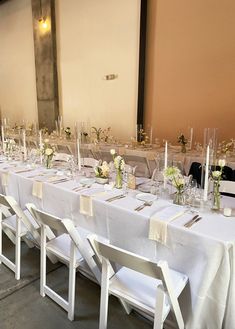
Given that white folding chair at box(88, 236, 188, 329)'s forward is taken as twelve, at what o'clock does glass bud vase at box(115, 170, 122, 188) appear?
The glass bud vase is roughly at 10 o'clock from the white folding chair.

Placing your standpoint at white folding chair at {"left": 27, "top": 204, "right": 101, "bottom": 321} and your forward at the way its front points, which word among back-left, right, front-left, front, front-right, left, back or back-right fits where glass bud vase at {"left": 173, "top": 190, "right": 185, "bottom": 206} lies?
front-right

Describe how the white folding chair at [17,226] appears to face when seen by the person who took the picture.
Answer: facing away from the viewer and to the right of the viewer

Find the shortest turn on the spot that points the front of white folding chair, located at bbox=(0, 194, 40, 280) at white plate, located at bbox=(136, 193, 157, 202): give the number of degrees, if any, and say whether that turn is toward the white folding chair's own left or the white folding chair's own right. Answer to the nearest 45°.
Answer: approximately 90° to the white folding chair's own right

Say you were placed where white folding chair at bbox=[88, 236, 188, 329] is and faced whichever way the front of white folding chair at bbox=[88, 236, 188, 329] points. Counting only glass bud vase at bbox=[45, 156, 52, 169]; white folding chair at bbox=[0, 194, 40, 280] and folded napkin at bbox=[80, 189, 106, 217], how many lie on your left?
3

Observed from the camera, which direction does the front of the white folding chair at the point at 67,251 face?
facing away from the viewer and to the right of the viewer

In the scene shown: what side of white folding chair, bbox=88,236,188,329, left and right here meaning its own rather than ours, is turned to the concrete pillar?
left

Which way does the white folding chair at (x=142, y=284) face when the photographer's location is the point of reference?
facing away from the viewer and to the right of the viewer

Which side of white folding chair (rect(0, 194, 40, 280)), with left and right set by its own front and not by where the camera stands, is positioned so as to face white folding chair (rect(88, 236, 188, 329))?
right

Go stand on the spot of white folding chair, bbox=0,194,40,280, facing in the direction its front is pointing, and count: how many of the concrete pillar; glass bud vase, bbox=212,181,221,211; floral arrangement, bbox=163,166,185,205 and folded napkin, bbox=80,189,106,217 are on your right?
3

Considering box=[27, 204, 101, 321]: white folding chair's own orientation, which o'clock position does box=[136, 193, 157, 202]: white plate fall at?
The white plate is roughly at 1 o'clock from the white folding chair.

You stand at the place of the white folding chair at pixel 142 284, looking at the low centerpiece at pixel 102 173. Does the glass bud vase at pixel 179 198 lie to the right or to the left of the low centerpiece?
right

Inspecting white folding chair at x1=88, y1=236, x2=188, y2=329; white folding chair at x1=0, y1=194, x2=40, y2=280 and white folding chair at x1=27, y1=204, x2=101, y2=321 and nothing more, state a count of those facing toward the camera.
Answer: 0

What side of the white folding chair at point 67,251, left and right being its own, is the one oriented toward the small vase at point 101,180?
front

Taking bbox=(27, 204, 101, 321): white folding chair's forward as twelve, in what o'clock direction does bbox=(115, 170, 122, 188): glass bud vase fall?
The glass bud vase is roughly at 12 o'clock from the white folding chair.

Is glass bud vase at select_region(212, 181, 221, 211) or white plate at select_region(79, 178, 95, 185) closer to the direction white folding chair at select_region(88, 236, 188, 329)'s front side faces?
the glass bud vase
